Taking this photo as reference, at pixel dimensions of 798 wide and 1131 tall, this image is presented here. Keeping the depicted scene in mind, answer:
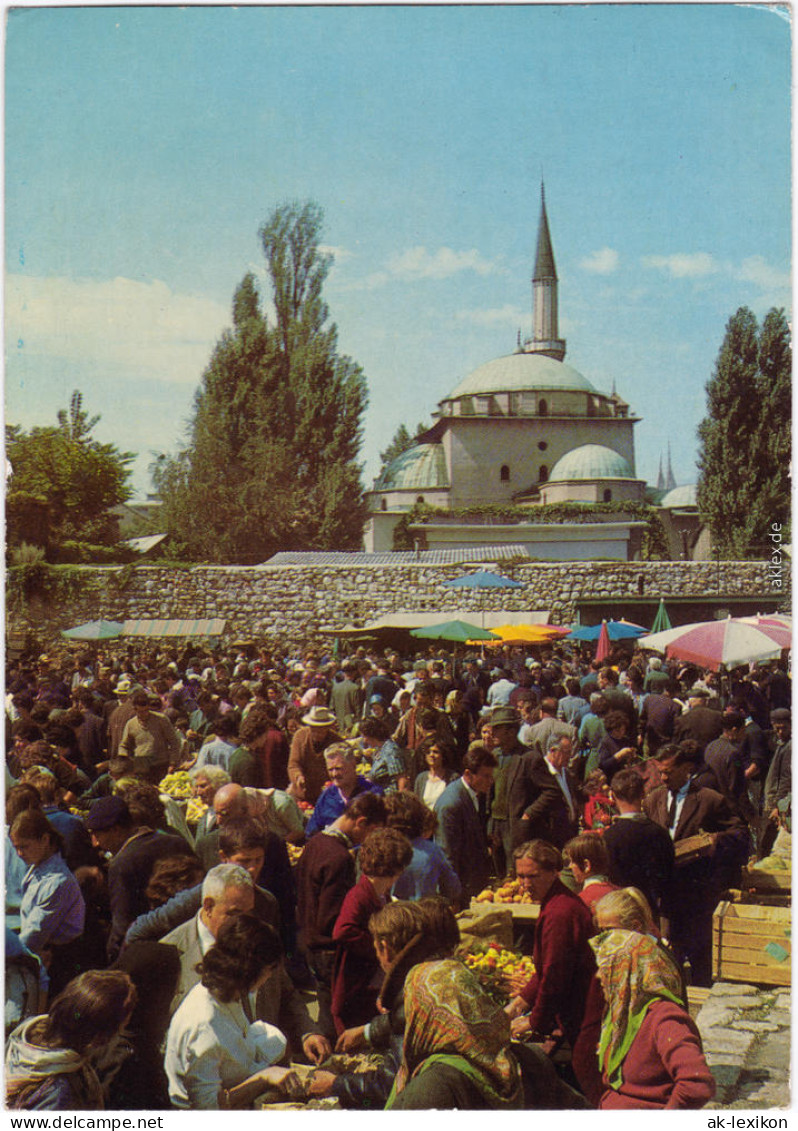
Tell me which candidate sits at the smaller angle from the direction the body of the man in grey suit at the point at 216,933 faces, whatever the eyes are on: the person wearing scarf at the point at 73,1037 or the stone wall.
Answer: the person wearing scarf

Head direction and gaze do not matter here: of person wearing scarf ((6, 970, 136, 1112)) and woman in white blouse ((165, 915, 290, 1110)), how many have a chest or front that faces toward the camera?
0

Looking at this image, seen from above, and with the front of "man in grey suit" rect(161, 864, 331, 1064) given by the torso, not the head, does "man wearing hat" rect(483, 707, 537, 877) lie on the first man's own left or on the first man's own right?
on the first man's own left

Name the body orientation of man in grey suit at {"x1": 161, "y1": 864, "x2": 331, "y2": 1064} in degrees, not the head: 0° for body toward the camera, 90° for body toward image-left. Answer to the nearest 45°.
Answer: approximately 315°

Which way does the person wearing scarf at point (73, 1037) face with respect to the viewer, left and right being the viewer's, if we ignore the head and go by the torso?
facing away from the viewer and to the right of the viewer

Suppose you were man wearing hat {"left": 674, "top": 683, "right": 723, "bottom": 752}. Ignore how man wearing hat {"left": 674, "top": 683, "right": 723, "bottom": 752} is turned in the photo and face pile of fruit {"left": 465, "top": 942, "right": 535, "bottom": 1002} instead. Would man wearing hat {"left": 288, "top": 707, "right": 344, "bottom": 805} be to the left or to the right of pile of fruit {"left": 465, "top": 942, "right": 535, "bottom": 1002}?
right
